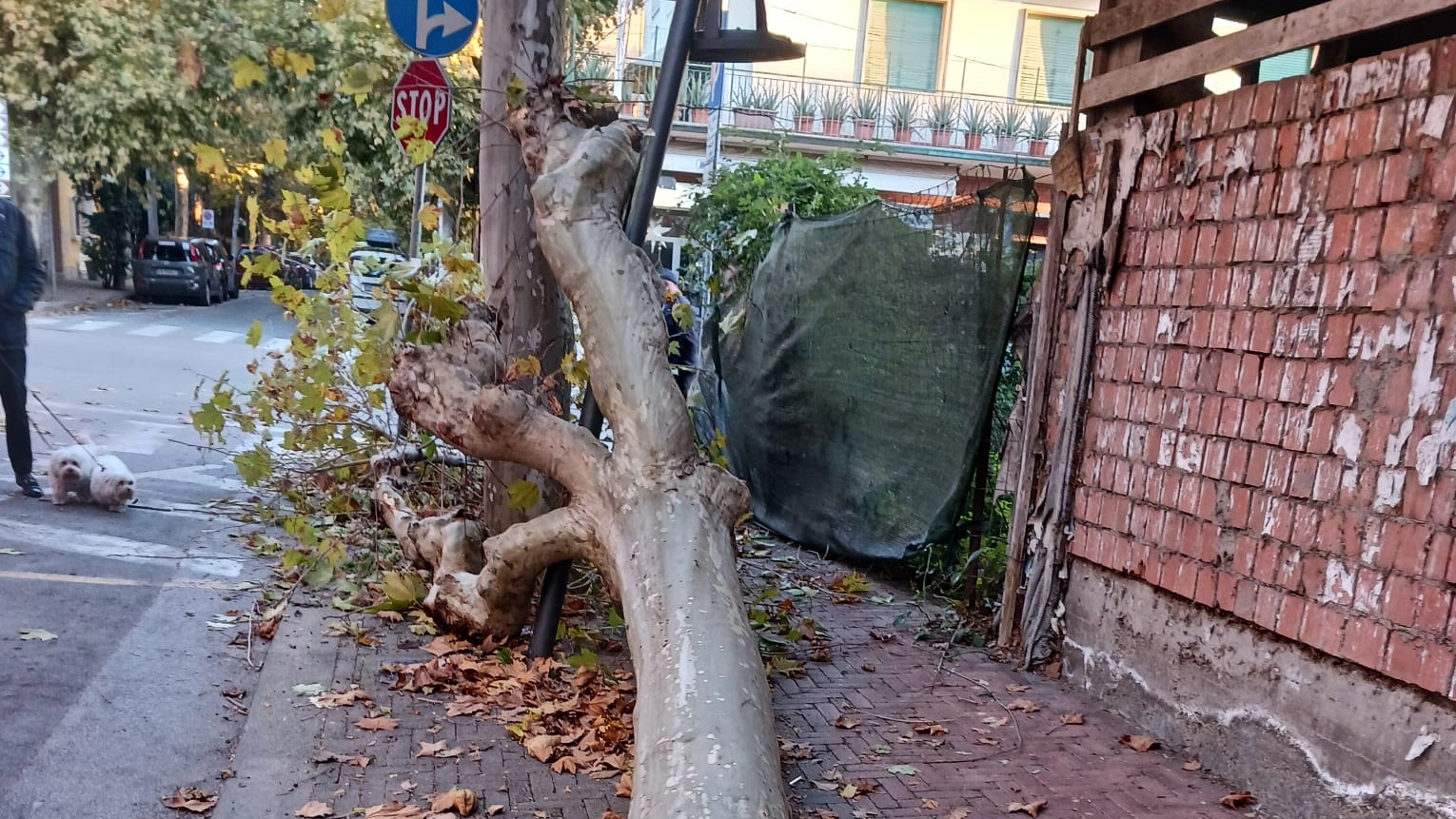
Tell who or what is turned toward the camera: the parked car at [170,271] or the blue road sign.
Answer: the blue road sign

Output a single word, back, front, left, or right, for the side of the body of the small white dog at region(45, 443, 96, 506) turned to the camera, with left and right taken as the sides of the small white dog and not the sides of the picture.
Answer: front

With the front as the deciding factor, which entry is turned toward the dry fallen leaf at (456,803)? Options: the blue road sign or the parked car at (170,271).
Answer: the blue road sign

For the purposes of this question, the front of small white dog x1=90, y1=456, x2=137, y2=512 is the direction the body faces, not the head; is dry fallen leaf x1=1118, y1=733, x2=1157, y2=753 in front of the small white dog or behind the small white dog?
in front

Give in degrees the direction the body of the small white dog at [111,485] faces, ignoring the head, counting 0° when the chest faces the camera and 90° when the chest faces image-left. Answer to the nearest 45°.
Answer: approximately 315°

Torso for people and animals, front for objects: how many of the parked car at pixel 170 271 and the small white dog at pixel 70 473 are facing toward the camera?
1

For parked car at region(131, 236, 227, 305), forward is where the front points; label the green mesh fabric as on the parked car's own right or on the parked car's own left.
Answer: on the parked car's own right

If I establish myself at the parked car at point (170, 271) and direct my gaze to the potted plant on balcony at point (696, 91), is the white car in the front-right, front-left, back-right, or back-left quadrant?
front-right

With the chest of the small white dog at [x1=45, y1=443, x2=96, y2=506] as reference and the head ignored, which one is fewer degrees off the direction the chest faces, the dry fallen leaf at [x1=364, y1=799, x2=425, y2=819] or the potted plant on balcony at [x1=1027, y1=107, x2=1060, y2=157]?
the dry fallen leaf

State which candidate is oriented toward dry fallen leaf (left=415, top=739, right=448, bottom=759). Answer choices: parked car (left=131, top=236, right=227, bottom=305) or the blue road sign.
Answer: the blue road sign

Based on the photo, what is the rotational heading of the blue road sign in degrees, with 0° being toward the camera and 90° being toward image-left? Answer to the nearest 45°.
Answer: approximately 0°

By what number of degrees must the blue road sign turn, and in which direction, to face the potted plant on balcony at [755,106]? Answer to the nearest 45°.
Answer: approximately 135° to its left

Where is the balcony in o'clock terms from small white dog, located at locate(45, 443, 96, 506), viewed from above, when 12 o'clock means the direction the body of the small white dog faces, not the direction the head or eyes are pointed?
The balcony is roughly at 8 o'clock from the small white dog.

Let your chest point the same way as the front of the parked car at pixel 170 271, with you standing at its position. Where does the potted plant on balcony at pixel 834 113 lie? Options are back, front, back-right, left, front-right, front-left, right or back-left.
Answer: right

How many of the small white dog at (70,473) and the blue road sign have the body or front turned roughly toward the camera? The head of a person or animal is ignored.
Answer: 2
